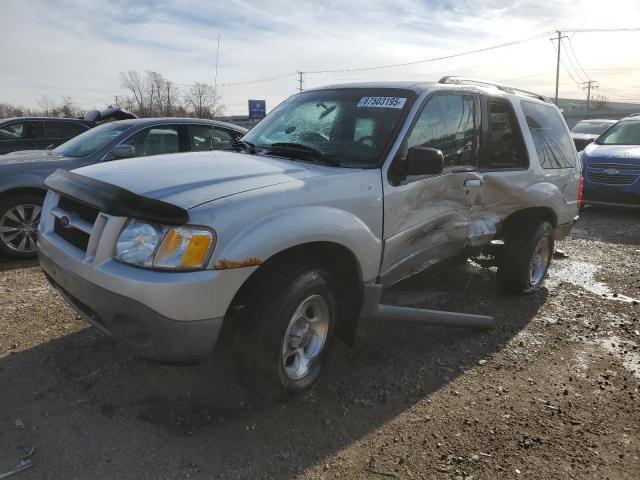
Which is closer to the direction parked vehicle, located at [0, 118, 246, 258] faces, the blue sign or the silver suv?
the silver suv

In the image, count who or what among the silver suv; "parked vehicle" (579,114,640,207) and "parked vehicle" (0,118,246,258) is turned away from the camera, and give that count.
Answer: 0

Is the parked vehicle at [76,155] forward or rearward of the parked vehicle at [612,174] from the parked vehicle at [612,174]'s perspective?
forward

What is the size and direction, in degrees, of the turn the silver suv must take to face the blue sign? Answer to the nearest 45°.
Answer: approximately 135° to its right

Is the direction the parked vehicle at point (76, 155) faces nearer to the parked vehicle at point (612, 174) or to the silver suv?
the silver suv

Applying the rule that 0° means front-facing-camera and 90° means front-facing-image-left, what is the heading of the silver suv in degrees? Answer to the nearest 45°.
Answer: approximately 45°

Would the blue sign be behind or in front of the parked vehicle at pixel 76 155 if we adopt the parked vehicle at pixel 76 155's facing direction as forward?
behind

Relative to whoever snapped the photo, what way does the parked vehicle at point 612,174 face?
facing the viewer and to the left of the viewer
